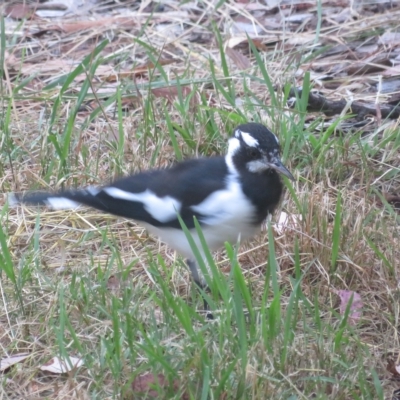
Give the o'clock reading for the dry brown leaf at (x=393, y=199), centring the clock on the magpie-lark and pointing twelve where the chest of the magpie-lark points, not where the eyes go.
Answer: The dry brown leaf is roughly at 11 o'clock from the magpie-lark.

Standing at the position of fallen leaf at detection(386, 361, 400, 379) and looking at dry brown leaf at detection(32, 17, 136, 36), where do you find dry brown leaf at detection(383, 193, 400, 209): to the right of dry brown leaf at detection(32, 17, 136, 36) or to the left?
right

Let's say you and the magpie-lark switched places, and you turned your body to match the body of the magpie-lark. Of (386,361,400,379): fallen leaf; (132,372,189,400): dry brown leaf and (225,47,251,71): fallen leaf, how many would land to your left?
1

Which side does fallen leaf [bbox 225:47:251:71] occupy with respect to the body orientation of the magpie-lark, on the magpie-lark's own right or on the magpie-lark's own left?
on the magpie-lark's own left

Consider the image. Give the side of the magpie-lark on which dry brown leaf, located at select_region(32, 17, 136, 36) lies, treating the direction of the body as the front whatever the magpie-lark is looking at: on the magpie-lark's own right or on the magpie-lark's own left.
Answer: on the magpie-lark's own left

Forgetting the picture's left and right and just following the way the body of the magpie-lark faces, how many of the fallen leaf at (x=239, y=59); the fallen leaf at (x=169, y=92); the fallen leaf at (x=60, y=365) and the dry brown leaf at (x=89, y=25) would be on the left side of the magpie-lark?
3

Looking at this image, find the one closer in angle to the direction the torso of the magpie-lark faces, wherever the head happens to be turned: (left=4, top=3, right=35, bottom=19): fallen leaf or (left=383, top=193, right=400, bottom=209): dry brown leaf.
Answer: the dry brown leaf

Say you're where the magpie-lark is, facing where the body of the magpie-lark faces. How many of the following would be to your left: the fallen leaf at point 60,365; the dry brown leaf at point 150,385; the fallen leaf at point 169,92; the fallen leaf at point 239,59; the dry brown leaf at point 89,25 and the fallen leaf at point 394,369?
3

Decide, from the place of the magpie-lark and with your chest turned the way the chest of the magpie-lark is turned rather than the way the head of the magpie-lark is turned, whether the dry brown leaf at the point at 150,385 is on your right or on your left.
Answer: on your right

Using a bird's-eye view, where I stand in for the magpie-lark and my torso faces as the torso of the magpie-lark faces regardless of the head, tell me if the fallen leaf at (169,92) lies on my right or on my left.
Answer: on my left

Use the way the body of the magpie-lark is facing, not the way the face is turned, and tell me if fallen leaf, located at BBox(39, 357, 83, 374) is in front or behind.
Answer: behind

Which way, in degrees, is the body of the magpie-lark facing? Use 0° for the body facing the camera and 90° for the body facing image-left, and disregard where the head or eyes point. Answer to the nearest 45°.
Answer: approximately 270°

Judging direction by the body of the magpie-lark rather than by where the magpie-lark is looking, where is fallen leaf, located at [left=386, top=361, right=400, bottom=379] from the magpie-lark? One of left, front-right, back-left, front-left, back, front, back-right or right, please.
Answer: front-right

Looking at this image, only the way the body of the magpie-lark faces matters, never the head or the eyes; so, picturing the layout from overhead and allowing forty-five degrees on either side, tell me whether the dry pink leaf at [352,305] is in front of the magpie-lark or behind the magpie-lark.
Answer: in front
